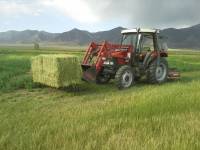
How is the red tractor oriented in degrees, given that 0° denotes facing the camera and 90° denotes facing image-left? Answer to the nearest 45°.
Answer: approximately 45°
